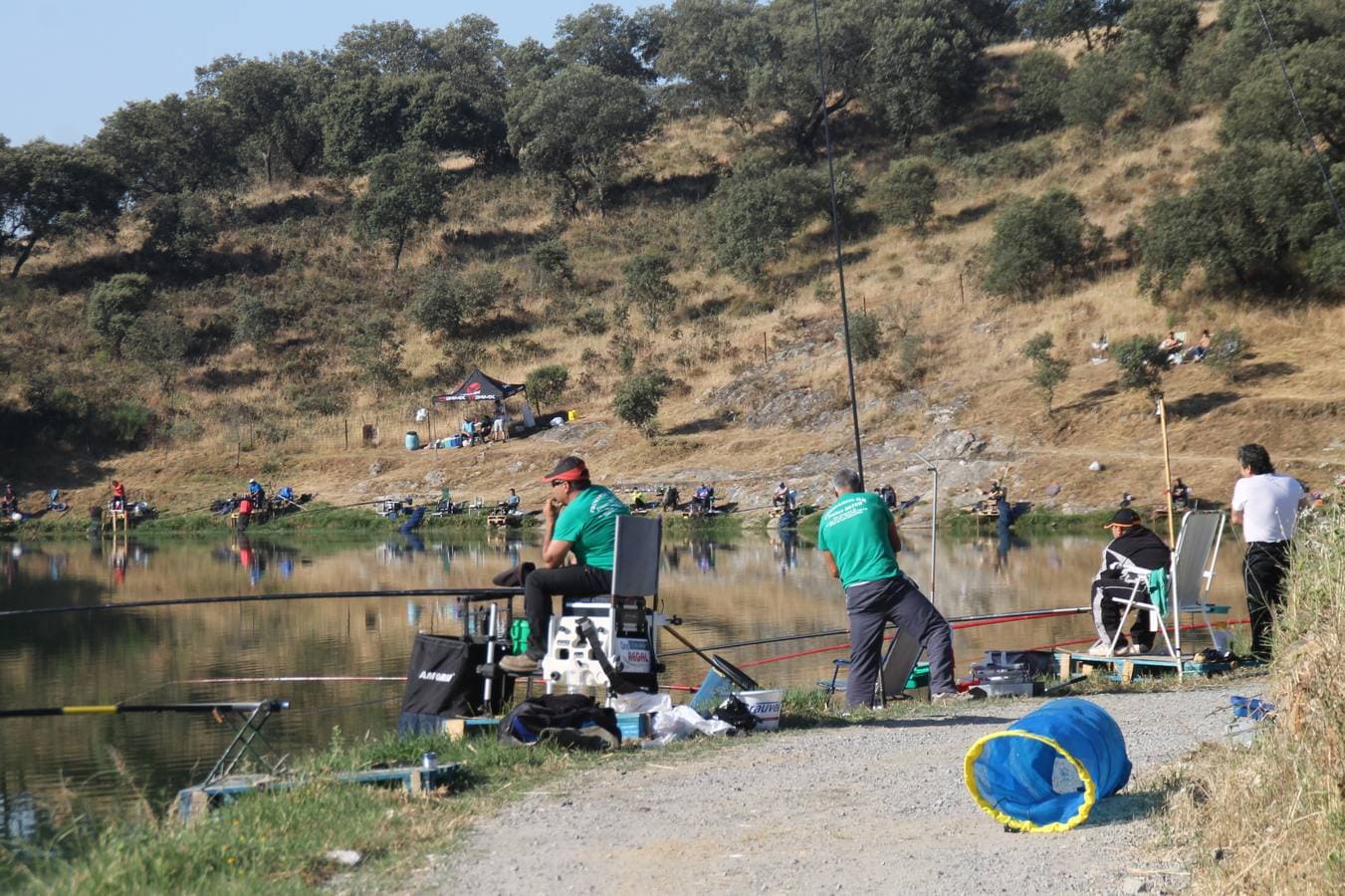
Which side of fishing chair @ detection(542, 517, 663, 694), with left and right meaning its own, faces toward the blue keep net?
back

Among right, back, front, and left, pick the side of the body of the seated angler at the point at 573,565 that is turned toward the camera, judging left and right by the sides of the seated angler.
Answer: left

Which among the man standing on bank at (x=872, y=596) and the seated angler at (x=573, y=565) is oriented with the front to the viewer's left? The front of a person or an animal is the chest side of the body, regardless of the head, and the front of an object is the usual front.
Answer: the seated angler

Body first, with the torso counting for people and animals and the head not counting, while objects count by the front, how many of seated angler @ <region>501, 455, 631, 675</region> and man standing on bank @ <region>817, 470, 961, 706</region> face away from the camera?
1

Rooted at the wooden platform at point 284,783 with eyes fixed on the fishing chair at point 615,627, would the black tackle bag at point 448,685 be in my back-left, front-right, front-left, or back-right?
front-left

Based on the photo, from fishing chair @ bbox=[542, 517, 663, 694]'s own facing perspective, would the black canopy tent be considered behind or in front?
in front

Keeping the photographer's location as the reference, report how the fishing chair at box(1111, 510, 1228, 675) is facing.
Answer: facing away from the viewer and to the left of the viewer

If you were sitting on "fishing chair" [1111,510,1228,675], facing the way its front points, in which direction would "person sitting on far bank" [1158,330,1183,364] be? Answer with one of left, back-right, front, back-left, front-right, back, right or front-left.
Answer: front-right

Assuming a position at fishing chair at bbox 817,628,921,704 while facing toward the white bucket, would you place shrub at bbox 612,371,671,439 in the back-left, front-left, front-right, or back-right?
back-right

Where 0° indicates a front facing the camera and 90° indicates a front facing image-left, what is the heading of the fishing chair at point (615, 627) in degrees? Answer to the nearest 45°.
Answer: approximately 135°

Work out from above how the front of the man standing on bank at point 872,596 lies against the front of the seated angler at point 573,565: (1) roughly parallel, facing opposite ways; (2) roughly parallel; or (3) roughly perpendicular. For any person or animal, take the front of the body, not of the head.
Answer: roughly perpendicular

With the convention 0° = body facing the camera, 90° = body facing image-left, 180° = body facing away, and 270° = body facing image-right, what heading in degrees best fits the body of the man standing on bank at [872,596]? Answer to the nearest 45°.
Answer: approximately 180°

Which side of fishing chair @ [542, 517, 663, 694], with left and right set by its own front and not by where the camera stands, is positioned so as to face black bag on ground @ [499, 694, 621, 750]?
left

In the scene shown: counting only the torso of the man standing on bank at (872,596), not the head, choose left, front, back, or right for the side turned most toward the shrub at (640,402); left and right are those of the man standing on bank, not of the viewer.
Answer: front

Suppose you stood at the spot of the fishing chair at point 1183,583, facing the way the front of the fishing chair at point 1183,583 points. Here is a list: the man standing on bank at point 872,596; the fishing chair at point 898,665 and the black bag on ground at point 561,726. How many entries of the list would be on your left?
3

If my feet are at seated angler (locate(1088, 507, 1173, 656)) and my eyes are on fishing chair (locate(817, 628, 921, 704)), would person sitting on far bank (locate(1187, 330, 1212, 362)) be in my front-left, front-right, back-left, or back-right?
back-right
